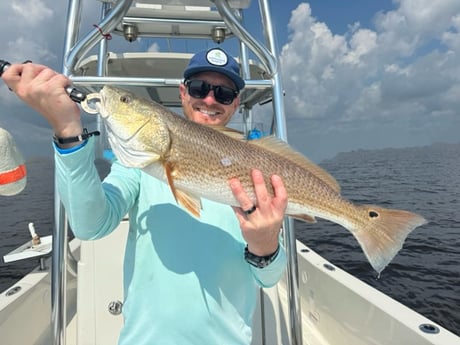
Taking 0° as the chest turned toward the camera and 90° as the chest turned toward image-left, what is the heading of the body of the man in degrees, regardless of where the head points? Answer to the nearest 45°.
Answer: approximately 0°
